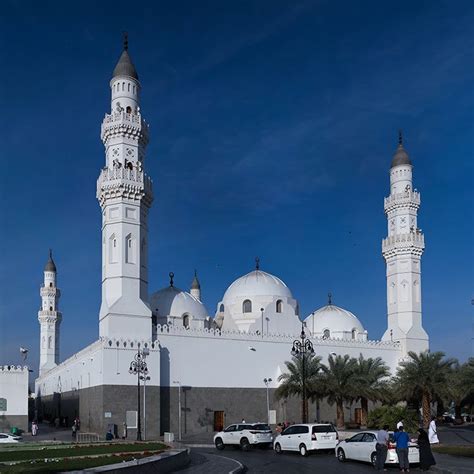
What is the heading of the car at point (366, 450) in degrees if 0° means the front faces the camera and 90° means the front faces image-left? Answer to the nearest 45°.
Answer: approximately 135°

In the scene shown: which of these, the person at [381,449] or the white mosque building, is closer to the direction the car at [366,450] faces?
the white mosque building

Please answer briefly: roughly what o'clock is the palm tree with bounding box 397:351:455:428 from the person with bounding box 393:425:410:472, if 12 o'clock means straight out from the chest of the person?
The palm tree is roughly at 12 o'clock from the person.

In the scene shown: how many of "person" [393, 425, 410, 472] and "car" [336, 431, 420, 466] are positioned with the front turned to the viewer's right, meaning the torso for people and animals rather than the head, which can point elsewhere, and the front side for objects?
0

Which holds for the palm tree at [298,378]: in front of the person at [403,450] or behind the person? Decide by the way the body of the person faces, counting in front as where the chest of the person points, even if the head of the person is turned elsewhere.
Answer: in front

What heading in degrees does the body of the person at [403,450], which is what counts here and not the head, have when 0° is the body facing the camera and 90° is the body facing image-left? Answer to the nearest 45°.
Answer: approximately 180°

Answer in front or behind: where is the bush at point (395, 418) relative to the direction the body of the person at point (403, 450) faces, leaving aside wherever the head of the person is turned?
in front

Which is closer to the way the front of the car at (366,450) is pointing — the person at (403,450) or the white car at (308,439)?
the white car

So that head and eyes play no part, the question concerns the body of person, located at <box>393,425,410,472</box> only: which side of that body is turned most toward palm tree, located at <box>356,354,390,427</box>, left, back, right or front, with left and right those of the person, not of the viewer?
front
